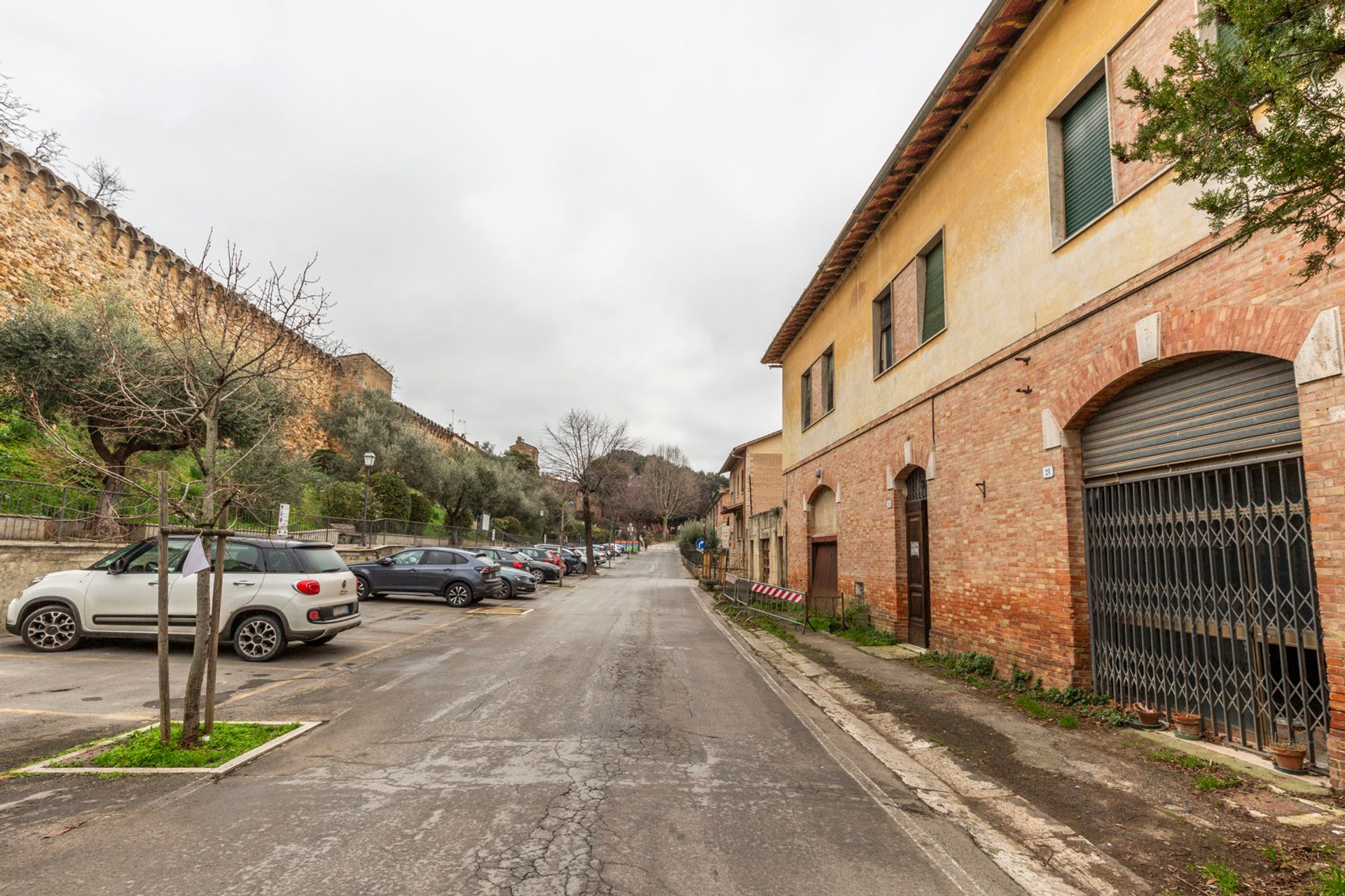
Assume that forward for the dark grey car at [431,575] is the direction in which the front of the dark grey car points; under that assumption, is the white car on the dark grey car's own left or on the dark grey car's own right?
on the dark grey car's own left

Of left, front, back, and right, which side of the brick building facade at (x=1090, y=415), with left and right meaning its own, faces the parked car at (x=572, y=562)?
right

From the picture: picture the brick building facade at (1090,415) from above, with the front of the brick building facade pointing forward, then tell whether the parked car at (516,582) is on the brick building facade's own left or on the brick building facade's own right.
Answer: on the brick building facade's own right

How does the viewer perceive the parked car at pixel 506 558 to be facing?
facing away from the viewer and to the left of the viewer

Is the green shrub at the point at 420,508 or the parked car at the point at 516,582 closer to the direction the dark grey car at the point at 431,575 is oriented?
the green shrub

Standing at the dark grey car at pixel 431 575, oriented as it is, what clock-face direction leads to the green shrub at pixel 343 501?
The green shrub is roughly at 1 o'clock from the dark grey car.

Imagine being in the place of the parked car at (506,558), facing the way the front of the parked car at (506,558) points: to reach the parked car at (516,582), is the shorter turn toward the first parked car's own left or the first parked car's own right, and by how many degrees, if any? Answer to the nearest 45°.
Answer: approximately 135° to the first parked car's own left

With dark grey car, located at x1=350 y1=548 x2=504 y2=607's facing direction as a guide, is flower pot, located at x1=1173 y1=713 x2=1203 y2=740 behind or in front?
behind

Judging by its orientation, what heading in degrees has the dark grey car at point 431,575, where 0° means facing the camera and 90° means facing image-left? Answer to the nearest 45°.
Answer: approximately 135°

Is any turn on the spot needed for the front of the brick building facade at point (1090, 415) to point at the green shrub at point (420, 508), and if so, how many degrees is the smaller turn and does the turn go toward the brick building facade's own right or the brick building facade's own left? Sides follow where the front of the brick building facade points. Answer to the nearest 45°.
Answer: approximately 90° to the brick building facade's own right

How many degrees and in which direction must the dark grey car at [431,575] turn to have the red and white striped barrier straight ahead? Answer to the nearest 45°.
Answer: approximately 180°
